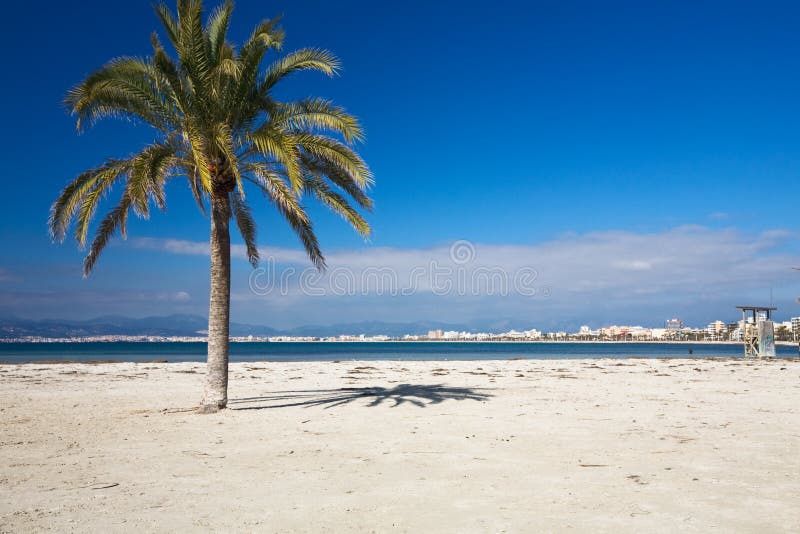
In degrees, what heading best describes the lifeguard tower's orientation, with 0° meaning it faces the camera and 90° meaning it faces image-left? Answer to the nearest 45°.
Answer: approximately 180°

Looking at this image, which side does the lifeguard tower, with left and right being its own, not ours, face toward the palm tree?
back
